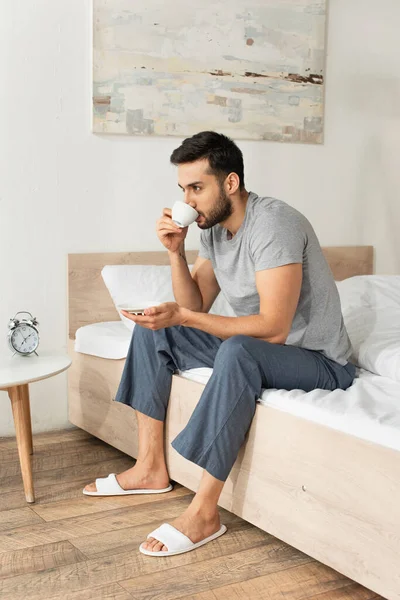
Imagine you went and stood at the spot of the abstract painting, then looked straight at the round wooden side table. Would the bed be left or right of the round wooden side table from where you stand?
left

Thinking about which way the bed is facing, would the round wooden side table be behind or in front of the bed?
behind

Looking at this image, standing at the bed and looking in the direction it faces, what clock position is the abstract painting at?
The abstract painting is roughly at 7 o'clock from the bed.

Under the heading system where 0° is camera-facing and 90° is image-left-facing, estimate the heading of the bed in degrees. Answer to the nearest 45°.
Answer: approximately 315°

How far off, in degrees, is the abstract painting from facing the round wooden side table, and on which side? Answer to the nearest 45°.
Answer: approximately 45° to its right

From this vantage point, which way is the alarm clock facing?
toward the camera

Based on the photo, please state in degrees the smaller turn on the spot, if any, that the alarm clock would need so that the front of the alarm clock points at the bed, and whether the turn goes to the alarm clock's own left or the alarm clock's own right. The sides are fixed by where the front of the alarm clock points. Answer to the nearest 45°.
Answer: approximately 45° to the alarm clock's own left
